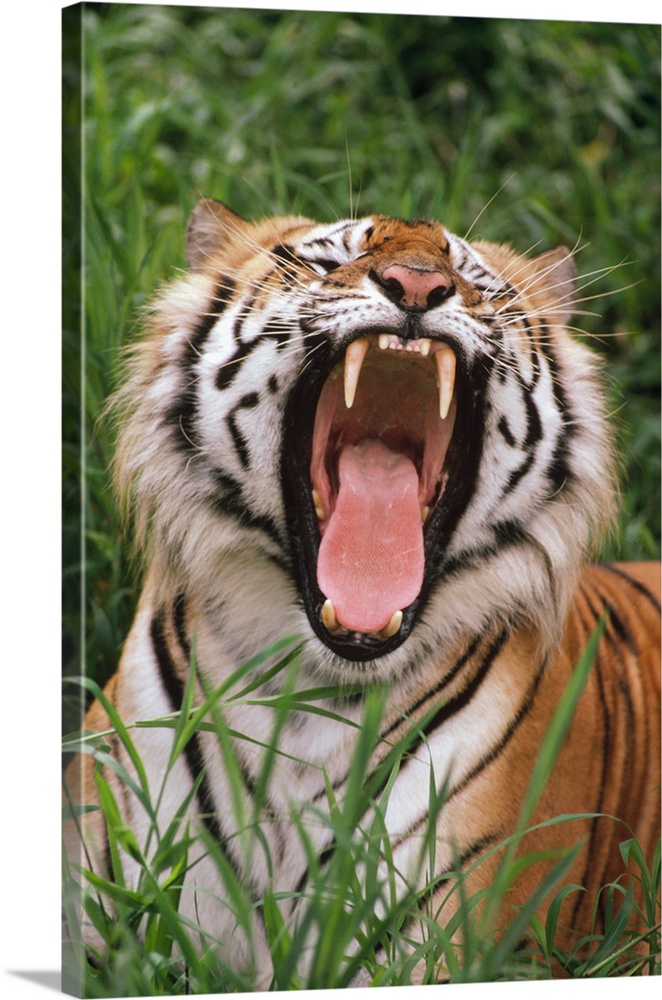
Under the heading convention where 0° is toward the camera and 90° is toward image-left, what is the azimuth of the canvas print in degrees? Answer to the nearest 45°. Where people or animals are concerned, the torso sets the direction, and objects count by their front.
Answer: approximately 315°
